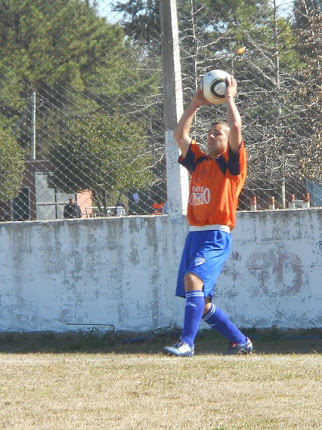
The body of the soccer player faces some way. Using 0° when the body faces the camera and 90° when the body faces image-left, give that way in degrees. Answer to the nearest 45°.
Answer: approximately 45°

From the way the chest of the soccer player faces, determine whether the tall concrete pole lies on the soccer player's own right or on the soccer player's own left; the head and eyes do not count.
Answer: on the soccer player's own right

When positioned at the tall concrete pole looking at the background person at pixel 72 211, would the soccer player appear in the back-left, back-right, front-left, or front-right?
back-left

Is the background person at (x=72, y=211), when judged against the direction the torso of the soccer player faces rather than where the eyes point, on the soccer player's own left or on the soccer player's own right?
on the soccer player's own right
